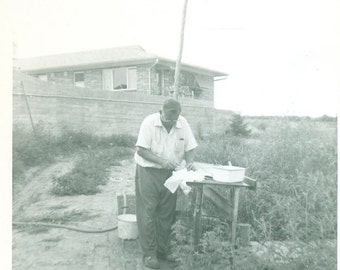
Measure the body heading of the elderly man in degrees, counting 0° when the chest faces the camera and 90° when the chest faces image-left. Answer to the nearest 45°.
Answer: approximately 315°

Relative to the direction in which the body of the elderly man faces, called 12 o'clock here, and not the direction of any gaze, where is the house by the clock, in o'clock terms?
The house is roughly at 7 o'clock from the elderly man.

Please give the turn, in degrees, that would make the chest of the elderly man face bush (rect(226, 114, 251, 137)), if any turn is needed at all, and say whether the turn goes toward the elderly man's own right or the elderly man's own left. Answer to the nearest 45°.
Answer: approximately 135° to the elderly man's own left
